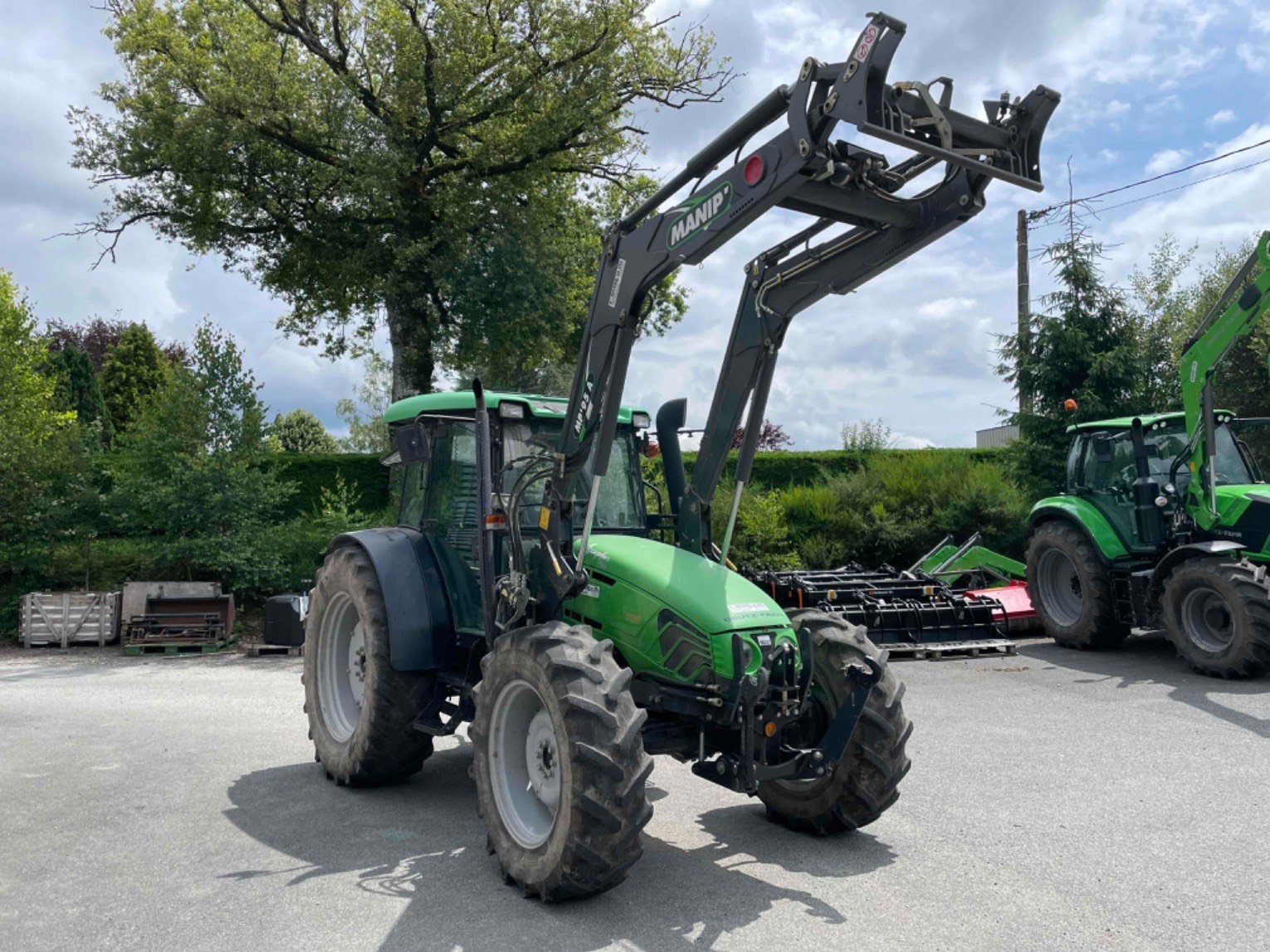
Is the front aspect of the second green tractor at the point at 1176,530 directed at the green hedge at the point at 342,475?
no

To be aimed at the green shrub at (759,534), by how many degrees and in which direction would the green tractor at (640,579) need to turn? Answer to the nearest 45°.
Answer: approximately 135° to its left

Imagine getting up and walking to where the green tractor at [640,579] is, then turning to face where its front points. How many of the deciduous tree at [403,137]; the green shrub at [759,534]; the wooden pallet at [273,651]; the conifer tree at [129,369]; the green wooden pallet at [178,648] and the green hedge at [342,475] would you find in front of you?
0

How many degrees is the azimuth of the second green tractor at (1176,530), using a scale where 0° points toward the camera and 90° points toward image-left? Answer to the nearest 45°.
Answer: approximately 315°

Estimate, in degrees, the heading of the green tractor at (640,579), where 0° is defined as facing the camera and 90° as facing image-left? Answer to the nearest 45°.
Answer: approximately 315°

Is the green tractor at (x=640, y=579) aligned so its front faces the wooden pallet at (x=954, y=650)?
no

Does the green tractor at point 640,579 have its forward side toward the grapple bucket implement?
no

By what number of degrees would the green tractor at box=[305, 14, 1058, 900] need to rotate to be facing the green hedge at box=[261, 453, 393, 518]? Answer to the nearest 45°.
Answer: approximately 180°

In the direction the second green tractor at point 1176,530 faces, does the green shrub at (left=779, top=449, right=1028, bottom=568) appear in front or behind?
behind

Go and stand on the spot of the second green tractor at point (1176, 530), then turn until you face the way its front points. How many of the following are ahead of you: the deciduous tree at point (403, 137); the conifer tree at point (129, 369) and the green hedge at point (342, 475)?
0

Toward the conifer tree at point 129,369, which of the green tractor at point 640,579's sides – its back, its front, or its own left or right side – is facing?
back

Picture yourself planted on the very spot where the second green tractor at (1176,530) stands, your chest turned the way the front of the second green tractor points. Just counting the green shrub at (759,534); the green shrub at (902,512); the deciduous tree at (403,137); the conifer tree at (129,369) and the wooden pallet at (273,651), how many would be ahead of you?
0

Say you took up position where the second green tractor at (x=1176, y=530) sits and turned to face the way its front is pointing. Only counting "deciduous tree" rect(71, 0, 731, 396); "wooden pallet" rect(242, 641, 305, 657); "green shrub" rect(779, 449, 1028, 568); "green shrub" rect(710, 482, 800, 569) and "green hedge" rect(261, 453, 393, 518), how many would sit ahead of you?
0

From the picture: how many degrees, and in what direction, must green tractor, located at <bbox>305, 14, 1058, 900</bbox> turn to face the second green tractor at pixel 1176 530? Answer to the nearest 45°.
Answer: approximately 90° to its left

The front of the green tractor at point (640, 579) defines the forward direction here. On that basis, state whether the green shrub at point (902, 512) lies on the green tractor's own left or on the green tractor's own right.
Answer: on the green tractor's own left

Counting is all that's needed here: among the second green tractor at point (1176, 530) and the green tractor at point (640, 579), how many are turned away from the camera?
0

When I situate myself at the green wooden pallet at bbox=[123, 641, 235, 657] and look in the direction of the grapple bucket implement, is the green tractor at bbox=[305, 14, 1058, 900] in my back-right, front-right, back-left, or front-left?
front-right

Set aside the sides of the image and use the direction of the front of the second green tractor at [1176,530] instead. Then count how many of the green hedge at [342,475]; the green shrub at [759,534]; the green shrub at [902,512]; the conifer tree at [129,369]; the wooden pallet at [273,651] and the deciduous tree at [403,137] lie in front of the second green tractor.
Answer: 0

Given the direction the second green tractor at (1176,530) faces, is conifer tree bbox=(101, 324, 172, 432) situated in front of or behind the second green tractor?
behind
